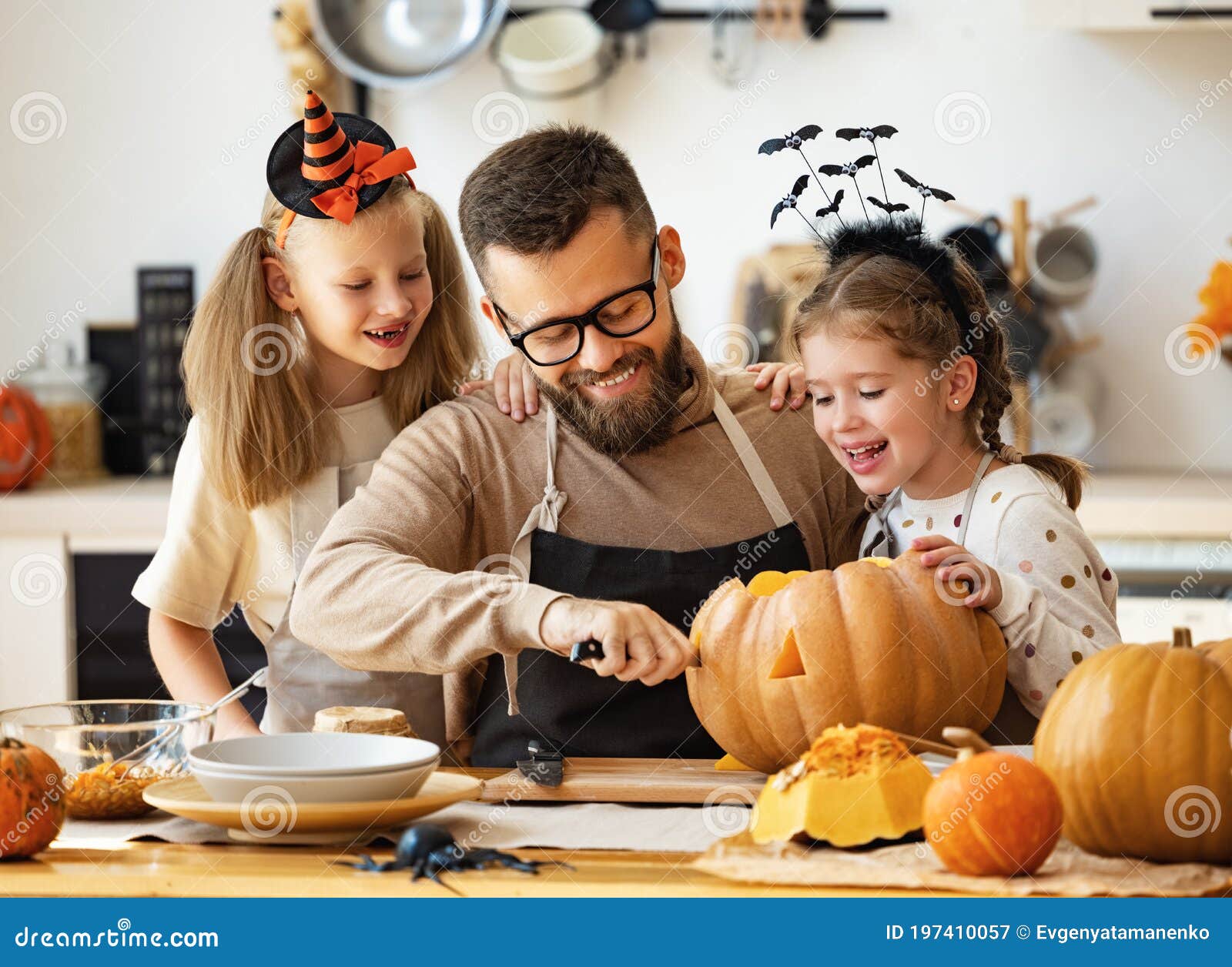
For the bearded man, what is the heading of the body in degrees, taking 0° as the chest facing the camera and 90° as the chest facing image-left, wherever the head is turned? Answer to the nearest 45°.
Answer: approximately 0°

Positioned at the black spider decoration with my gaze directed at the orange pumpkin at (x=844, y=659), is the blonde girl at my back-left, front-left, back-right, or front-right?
front-left

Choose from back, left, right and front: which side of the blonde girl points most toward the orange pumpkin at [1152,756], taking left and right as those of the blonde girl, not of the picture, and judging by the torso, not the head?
front

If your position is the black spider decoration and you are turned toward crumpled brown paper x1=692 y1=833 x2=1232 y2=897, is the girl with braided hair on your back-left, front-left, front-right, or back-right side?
front-left

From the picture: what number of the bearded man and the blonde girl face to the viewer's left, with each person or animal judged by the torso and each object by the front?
0

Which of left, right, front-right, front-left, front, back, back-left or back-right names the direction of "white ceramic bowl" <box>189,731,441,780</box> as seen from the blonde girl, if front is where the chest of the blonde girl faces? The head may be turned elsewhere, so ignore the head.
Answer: front-right

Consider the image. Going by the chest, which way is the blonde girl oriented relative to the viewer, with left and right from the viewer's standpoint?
facing the viewer and to the right of the viewer

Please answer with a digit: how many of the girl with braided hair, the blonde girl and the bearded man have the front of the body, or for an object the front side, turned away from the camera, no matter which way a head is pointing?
0

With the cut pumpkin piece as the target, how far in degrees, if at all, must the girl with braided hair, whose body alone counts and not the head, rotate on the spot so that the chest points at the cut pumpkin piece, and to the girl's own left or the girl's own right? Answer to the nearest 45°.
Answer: approximately 45° to the girl's own left

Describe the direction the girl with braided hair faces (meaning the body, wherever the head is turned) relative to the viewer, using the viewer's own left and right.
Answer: facing the viewer and to the left of the viewer

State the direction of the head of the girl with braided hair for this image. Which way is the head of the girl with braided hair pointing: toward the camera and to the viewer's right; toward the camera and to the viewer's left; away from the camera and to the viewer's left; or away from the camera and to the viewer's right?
toward the camera and to the viewer's left

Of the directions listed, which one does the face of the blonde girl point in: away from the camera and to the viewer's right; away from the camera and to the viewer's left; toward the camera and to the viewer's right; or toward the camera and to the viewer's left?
toward the camera and to the viewer's right

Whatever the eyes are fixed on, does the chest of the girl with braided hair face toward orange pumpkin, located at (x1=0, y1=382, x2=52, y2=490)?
no

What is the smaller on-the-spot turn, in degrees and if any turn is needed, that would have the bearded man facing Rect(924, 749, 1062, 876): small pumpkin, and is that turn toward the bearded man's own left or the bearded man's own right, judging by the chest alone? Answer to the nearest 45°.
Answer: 0° — they already face it

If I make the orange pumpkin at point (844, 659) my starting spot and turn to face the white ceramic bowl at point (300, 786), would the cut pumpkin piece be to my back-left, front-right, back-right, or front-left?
front-left

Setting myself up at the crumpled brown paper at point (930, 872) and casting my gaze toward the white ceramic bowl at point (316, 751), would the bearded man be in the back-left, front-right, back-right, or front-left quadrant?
front-right
